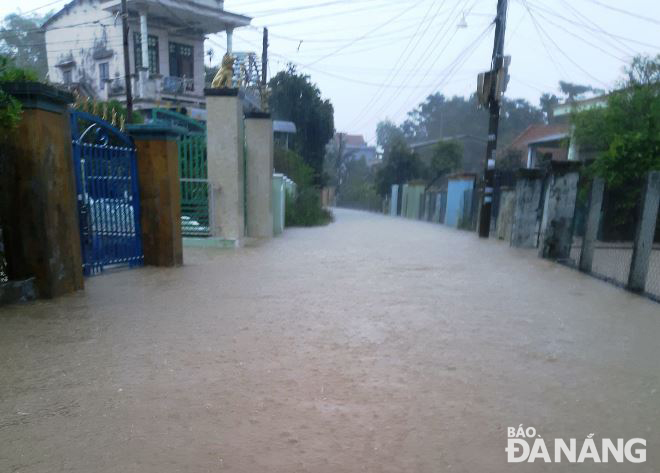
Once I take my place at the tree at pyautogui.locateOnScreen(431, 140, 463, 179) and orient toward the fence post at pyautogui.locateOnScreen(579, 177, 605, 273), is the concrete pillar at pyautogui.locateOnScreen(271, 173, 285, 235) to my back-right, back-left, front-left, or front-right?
front-right

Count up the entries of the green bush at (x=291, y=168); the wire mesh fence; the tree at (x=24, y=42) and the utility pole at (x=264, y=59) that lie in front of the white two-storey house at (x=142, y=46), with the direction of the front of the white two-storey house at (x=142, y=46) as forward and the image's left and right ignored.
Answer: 3

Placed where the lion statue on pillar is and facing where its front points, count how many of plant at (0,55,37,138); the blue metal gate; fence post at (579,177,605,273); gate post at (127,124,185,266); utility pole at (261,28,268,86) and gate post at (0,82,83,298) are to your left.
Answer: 1

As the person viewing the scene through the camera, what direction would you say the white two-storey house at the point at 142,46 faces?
facing the viewer and to the right of the viewer

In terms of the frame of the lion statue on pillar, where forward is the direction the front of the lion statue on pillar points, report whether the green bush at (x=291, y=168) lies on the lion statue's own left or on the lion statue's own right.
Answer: on the lion statue's own left

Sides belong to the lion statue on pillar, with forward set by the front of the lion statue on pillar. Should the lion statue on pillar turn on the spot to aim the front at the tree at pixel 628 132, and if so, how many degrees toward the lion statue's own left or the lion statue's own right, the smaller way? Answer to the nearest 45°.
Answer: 0° — it already faces it

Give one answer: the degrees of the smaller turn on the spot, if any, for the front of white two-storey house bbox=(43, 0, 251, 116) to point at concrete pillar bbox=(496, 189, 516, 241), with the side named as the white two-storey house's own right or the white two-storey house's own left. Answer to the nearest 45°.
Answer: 0° — it already faces it

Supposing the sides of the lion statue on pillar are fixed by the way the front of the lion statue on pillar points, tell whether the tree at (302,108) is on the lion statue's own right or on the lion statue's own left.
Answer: on the lion statue's own left

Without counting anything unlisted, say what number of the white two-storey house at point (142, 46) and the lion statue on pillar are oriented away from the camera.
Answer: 0

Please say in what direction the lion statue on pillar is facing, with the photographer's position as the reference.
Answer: facing to the right of the viewer

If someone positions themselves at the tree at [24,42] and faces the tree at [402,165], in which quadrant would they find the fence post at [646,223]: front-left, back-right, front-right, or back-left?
front-right
